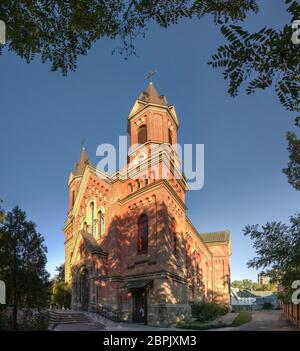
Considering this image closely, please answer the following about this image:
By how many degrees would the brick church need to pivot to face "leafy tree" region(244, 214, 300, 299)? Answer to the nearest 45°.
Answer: approximately 45° to its left

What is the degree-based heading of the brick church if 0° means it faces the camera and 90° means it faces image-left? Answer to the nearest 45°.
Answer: approximately 45°
